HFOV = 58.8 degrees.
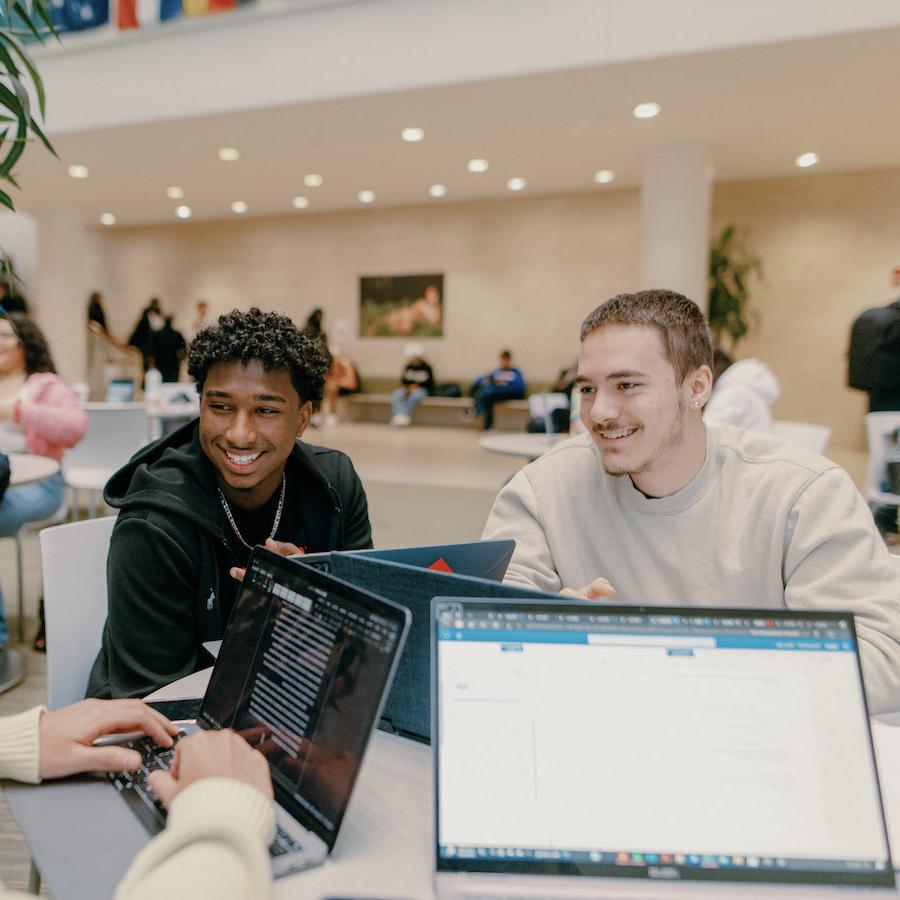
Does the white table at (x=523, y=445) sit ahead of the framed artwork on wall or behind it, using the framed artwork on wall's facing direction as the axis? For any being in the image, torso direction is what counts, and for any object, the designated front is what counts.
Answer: ahead

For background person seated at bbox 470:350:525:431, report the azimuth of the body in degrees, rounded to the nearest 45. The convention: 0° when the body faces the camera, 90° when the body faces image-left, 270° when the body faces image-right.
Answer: approximately 45°

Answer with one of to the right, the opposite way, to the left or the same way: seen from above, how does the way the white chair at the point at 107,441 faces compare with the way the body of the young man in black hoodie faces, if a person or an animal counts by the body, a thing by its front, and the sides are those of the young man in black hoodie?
to the right

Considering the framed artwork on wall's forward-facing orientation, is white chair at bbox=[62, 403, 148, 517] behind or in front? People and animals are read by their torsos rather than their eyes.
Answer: in front

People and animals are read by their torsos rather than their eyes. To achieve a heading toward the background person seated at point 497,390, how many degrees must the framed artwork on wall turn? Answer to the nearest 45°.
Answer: approximately 45° to its left

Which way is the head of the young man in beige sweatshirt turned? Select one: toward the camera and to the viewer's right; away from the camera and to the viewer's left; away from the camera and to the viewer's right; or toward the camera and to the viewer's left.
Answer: toward the camera and to the viewer's left

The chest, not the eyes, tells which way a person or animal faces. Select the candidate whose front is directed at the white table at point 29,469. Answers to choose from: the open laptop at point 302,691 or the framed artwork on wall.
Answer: the framed artwork on wall

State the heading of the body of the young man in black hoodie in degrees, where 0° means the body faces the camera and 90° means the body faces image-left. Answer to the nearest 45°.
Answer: approximately 315°

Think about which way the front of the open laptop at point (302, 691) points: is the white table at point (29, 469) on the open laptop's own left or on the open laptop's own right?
on the open laptop's own right
